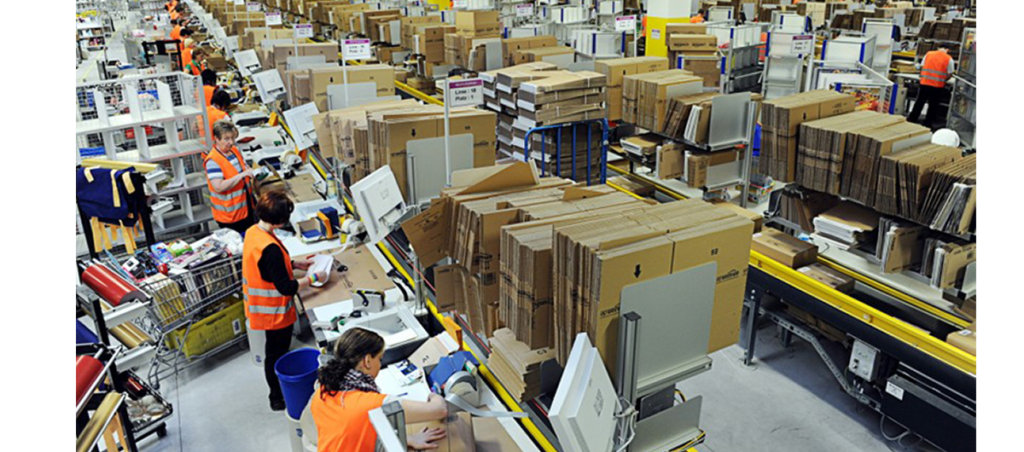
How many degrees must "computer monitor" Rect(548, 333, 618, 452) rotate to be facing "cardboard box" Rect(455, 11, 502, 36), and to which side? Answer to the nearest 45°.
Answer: approximately 45° to its right

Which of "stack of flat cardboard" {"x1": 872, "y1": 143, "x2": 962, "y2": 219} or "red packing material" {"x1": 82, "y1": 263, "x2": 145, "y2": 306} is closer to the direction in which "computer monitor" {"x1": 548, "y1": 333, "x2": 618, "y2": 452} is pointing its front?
the red packing material

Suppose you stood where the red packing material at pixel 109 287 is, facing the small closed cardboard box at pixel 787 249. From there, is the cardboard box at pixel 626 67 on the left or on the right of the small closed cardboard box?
left

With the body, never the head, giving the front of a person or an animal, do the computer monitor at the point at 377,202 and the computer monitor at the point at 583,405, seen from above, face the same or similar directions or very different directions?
same or similar directions

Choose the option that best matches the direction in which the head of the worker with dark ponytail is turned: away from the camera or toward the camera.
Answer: away from the camera

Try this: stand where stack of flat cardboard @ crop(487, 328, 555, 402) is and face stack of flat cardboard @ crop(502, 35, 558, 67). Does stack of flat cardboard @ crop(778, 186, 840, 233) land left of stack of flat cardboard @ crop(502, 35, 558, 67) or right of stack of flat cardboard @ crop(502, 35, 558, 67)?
right

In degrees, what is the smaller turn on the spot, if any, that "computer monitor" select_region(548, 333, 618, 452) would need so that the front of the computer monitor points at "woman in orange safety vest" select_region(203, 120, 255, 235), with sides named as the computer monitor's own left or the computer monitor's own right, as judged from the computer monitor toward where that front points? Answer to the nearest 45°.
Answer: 0° — it already faces them

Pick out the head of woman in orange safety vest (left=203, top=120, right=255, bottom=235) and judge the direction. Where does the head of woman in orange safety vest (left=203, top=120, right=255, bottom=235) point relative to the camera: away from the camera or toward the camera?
toward the camera

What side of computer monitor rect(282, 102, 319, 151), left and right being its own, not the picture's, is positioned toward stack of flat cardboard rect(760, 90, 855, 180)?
back

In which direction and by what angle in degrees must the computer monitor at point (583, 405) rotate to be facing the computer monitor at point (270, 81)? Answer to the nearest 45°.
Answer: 0° — it already faces it

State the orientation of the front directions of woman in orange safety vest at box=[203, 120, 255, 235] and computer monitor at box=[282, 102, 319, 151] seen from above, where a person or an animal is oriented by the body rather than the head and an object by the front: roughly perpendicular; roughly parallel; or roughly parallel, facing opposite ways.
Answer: roughly parallel, facing opposite ways

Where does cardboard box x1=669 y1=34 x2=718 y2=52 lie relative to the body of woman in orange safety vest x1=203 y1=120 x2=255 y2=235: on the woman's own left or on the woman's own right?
on the woman's own left

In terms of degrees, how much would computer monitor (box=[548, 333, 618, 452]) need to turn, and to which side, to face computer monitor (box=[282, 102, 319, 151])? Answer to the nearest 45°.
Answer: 0° — it already faces it

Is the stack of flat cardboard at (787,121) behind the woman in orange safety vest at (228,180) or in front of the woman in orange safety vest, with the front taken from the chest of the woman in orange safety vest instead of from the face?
in front

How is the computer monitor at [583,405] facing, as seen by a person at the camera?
facing away from the viewer and to the left of the viewer

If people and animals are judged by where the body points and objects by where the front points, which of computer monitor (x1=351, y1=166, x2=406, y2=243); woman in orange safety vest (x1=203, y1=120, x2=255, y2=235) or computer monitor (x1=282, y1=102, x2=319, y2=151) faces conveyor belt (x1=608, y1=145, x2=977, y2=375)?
the woman in orange safety vest

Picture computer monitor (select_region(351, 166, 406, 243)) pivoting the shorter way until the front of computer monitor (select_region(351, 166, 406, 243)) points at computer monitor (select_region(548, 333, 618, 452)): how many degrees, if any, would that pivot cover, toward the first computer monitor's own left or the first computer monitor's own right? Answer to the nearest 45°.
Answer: approximately 135° to the first computer monitor's own left

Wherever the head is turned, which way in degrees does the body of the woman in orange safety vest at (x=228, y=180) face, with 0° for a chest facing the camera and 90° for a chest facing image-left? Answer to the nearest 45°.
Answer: approximately 315°

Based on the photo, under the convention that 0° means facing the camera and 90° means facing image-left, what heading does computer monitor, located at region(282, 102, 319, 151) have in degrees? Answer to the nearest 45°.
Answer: approximately 135°
